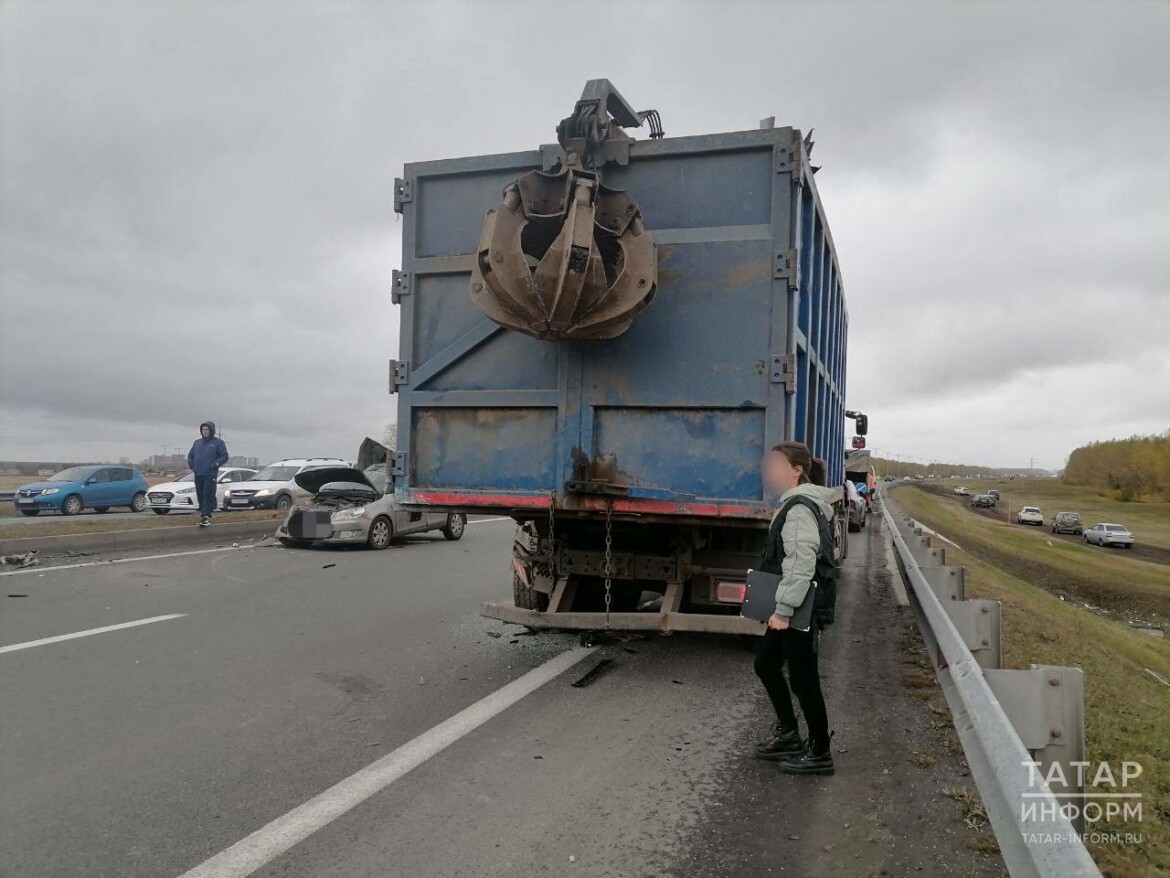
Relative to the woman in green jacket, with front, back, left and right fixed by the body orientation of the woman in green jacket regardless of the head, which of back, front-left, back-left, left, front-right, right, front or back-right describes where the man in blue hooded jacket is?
front-right

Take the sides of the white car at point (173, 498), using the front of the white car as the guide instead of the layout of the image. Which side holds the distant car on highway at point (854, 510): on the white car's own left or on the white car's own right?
on the white car's own left

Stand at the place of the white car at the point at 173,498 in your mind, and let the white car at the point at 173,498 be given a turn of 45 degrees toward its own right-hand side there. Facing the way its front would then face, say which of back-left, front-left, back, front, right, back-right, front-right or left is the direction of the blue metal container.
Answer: left

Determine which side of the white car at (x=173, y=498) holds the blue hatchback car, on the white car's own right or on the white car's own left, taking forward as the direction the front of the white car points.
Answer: on the white car's own right

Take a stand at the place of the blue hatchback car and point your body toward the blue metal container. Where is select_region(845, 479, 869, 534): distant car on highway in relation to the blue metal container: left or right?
left

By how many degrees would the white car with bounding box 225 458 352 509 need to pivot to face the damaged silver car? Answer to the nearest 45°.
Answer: approximately 45° to its left

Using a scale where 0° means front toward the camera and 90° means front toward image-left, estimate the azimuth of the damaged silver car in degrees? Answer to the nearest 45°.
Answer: approximately 45°

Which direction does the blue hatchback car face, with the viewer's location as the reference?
facing the viewer and to the left of the viewer

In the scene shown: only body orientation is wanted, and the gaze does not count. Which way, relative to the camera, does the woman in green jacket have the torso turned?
to the viewer's left
